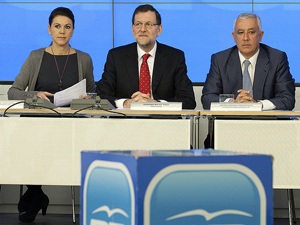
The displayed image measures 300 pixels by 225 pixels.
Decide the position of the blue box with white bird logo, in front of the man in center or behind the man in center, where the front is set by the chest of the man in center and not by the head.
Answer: in front

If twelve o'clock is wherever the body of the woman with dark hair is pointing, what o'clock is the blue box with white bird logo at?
The blue box with white bird logo is roughly at 12 o'clock from the woman with dark hair.

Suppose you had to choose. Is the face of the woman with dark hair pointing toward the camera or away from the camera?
toward the camera

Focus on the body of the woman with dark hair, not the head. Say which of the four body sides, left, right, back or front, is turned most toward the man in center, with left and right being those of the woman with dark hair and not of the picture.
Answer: left

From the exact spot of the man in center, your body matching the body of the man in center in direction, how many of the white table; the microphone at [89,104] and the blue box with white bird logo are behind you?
0

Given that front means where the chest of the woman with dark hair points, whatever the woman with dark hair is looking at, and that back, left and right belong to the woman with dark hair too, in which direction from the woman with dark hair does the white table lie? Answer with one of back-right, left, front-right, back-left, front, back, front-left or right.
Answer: front

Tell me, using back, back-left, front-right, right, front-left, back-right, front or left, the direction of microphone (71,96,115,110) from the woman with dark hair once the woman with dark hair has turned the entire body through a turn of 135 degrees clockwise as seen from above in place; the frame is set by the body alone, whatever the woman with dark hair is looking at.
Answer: back-left

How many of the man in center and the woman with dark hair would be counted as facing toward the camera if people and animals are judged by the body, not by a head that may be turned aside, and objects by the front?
2

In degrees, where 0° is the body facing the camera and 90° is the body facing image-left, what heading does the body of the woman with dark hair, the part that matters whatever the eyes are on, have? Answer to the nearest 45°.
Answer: approximately 0°

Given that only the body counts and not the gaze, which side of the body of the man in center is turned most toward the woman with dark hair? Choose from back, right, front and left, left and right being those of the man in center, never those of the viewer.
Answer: right

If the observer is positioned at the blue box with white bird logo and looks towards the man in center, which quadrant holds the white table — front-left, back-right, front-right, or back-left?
front-left

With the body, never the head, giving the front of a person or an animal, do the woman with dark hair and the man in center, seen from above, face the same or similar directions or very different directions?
same or similar directions

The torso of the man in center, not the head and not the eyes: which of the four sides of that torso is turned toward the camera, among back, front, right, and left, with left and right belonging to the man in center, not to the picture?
front
